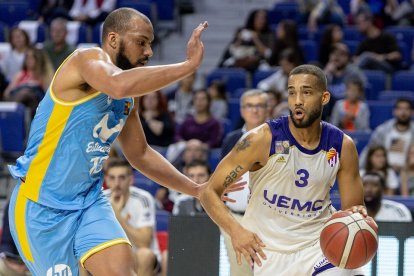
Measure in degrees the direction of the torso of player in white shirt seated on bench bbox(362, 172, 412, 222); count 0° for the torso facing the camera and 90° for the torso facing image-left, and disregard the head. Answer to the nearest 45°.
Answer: approximately 45°

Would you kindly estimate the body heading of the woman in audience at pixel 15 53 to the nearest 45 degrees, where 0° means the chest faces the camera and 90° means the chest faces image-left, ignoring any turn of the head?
approximately 0°

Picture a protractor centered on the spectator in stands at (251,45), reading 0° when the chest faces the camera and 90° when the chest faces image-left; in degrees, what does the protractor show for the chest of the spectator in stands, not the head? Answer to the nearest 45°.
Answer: approximately 45°

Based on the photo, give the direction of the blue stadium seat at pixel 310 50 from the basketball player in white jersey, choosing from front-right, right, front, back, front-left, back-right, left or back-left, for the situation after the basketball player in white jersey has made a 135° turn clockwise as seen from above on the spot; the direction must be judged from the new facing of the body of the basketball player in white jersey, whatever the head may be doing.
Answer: front-right

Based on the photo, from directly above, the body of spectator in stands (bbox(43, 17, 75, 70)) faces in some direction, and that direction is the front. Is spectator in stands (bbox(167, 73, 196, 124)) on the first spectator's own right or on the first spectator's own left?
on the first spectator's own left

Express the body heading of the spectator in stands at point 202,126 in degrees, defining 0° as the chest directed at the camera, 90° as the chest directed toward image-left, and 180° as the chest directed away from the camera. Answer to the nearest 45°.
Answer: approximately 0°

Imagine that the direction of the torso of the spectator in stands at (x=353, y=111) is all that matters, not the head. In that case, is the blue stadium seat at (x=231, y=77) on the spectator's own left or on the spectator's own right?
on the spectator's own right

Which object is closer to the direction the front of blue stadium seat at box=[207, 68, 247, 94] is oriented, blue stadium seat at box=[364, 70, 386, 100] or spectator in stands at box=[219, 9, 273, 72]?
the blue stadium seat
